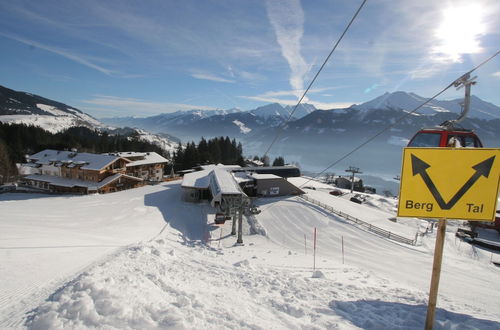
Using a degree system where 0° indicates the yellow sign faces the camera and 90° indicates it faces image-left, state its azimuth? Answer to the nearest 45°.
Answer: approximately 0°
